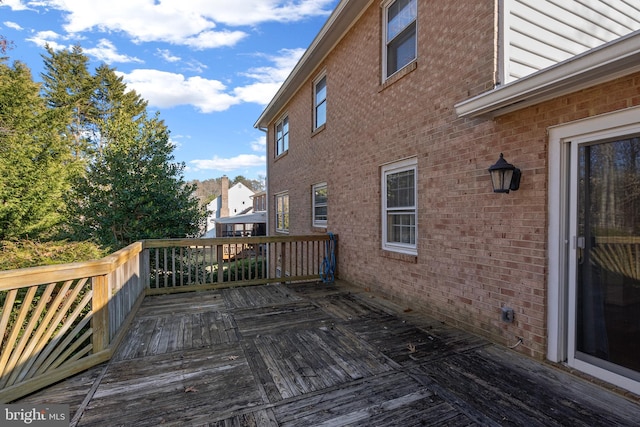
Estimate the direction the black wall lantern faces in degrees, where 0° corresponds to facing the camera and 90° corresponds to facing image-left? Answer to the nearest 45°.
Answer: approximately 45°

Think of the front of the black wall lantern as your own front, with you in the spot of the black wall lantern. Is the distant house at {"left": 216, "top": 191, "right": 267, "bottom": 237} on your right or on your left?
on your right

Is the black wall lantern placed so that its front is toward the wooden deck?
yes

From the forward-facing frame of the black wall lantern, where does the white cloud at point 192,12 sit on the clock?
The white cloud is roughly at 2 o'clock from the black wall lantern.
